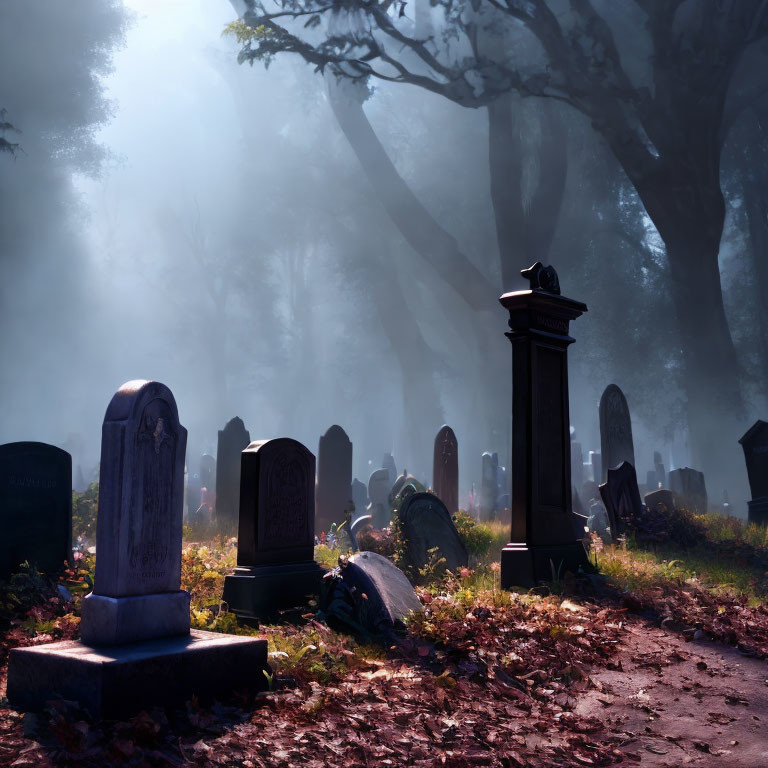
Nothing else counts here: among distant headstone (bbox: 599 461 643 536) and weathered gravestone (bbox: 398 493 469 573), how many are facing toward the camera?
2

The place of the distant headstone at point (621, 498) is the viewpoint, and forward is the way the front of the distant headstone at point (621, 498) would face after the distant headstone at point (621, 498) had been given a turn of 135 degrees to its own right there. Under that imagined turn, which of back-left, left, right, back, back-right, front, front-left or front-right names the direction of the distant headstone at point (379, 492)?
front

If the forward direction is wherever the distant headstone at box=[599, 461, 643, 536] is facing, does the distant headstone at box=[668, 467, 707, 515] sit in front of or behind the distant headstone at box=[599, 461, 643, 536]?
behind

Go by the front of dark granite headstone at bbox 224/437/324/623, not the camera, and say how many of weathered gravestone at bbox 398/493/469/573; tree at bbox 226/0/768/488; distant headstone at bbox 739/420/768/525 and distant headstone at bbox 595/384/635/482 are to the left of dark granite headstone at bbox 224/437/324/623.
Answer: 4

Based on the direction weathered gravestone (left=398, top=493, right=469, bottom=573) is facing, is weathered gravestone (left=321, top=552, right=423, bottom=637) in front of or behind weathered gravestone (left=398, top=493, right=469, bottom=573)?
in front

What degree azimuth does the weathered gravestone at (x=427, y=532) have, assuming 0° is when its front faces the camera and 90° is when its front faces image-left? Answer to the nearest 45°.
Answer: approximately 0°

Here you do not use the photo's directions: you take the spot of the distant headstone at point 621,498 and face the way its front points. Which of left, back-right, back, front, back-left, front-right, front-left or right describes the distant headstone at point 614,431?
back

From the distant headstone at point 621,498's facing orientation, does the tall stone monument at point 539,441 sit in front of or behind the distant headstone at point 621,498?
in front

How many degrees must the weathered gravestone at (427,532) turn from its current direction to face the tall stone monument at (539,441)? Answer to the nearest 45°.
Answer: approximately 45° to its left

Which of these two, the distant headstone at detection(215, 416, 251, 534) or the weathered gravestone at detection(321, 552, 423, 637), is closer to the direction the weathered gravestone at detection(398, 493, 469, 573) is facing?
the weathered gravestone

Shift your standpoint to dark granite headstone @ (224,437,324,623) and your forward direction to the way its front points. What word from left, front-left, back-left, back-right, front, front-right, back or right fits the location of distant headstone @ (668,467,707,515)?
left

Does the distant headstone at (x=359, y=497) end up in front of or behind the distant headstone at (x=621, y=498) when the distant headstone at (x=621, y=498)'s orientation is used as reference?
behind

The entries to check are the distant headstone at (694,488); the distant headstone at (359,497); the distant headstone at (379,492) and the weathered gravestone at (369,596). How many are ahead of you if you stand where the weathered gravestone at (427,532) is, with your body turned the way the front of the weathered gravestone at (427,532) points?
1

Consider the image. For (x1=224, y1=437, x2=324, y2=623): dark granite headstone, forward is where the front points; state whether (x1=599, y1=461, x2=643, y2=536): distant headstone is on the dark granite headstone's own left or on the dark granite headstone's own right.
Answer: on the dark granite headstone's own left

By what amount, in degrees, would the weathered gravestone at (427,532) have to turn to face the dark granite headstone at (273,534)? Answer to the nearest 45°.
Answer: approximately 45° to its right

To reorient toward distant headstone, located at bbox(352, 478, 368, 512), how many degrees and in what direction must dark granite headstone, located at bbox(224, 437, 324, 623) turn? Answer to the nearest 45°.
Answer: approximately 135° to its left

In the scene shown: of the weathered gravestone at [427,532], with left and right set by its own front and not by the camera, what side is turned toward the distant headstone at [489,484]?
back
